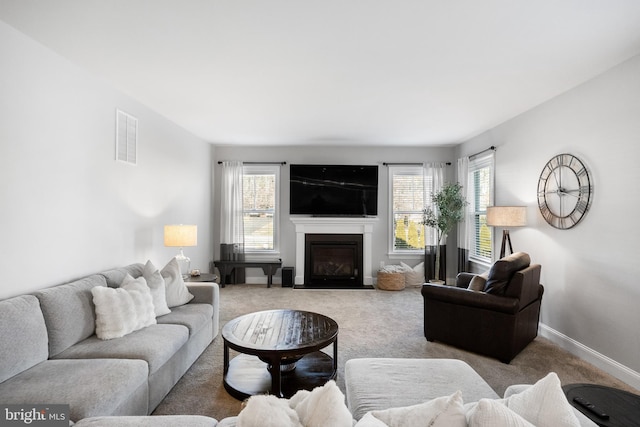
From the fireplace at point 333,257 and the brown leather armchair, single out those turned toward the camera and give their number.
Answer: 1

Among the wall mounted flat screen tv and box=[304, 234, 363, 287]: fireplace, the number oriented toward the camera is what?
2

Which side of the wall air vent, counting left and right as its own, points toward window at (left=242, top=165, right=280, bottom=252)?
left

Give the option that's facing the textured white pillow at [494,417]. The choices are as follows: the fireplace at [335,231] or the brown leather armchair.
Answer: the fireplace

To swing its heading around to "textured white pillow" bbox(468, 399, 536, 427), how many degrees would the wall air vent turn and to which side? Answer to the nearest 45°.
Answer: approximately 45° to its right

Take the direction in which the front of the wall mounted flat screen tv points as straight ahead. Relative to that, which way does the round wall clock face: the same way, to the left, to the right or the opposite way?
to the right

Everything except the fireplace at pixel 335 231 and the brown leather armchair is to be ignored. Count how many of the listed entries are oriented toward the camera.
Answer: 1

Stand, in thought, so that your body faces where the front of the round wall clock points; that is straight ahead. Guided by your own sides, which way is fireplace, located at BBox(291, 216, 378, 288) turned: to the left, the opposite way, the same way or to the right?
to the left

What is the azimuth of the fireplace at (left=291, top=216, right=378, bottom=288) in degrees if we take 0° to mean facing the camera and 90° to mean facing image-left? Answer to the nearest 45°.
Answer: approximately 0°

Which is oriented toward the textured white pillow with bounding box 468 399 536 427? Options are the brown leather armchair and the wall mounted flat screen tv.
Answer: the wall mounted flat screen tv

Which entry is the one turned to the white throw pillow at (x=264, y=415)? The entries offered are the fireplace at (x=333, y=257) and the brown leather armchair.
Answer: the fireplace

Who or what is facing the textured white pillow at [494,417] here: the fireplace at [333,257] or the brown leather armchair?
the fireplace
